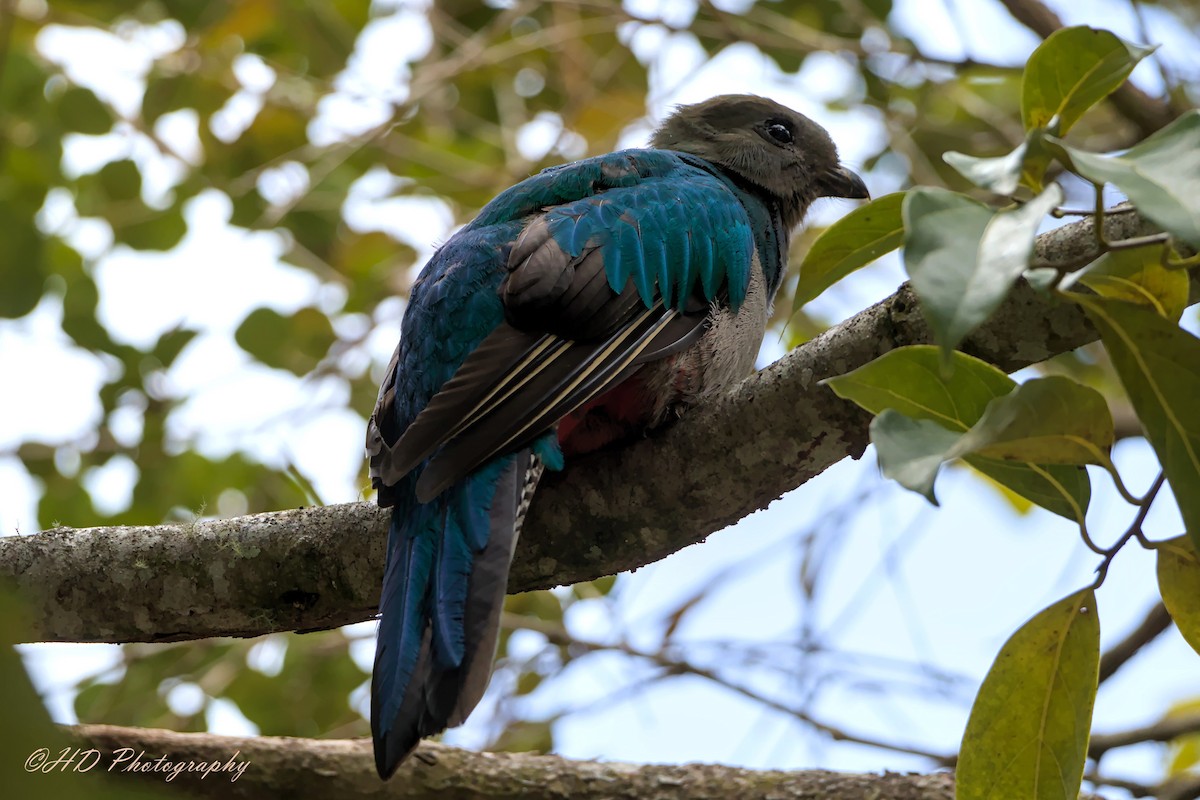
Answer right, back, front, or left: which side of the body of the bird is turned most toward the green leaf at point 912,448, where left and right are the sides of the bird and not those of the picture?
right

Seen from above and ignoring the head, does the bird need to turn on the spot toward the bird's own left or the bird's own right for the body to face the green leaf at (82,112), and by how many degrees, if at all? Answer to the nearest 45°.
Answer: approximately 90° to the bird's own left

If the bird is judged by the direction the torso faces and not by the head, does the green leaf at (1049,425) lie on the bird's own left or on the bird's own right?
on the bird's own right

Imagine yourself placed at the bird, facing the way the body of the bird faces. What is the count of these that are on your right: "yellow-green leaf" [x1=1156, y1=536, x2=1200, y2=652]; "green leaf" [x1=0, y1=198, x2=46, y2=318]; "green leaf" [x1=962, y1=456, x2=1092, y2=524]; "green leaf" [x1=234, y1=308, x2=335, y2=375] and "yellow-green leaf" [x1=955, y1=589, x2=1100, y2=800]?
3

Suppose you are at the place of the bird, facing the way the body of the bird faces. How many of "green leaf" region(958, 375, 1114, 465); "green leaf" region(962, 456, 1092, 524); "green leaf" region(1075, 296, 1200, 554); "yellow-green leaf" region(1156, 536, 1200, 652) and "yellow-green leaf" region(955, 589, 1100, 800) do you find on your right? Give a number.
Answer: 5

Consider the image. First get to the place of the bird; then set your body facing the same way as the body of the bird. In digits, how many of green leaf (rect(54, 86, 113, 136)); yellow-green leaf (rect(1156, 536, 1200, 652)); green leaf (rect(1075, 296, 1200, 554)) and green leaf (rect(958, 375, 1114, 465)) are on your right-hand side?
3

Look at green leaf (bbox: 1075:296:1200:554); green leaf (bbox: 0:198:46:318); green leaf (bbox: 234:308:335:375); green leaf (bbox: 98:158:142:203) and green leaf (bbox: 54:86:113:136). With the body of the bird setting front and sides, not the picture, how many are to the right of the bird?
1

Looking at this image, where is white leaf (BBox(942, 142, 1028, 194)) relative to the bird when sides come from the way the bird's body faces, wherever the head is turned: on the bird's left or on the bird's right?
on the bird's right

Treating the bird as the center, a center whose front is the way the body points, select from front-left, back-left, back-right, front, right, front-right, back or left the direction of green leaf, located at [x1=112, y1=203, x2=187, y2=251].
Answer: left

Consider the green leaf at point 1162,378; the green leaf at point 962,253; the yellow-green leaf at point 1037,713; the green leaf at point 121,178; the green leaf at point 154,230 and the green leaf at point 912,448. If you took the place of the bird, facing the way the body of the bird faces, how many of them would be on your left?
2

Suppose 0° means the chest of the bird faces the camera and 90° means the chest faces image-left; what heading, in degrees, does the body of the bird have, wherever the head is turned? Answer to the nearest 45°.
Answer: approximately 225°

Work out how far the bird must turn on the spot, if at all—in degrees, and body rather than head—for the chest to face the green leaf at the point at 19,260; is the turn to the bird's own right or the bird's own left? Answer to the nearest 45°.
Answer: approximately 90° to the bird's own left

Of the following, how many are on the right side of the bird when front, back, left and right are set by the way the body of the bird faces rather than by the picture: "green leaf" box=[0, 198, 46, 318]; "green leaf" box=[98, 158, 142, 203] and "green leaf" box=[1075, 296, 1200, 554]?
1
